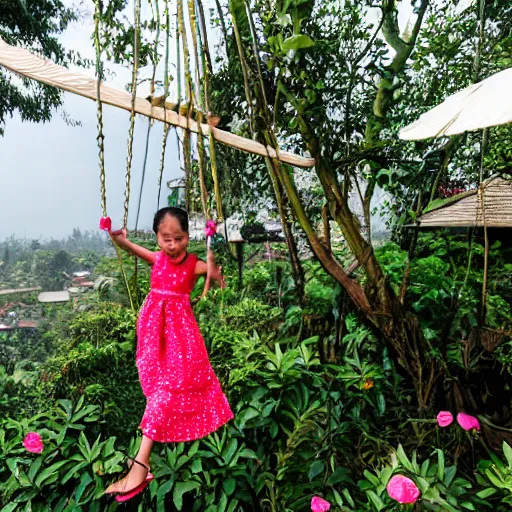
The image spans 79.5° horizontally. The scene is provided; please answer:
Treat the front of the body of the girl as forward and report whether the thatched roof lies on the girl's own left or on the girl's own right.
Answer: on the girl's own left

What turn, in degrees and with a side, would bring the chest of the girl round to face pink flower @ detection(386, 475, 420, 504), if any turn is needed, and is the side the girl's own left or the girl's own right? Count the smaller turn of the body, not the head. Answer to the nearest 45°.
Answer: approximately 90° to the girl's own left

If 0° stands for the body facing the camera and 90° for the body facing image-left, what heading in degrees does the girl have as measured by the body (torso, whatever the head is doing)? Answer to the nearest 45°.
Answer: approximately 0°

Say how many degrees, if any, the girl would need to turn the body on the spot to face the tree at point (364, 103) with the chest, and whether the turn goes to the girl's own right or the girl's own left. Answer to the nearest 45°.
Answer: approximately 135° to the girl's own left
